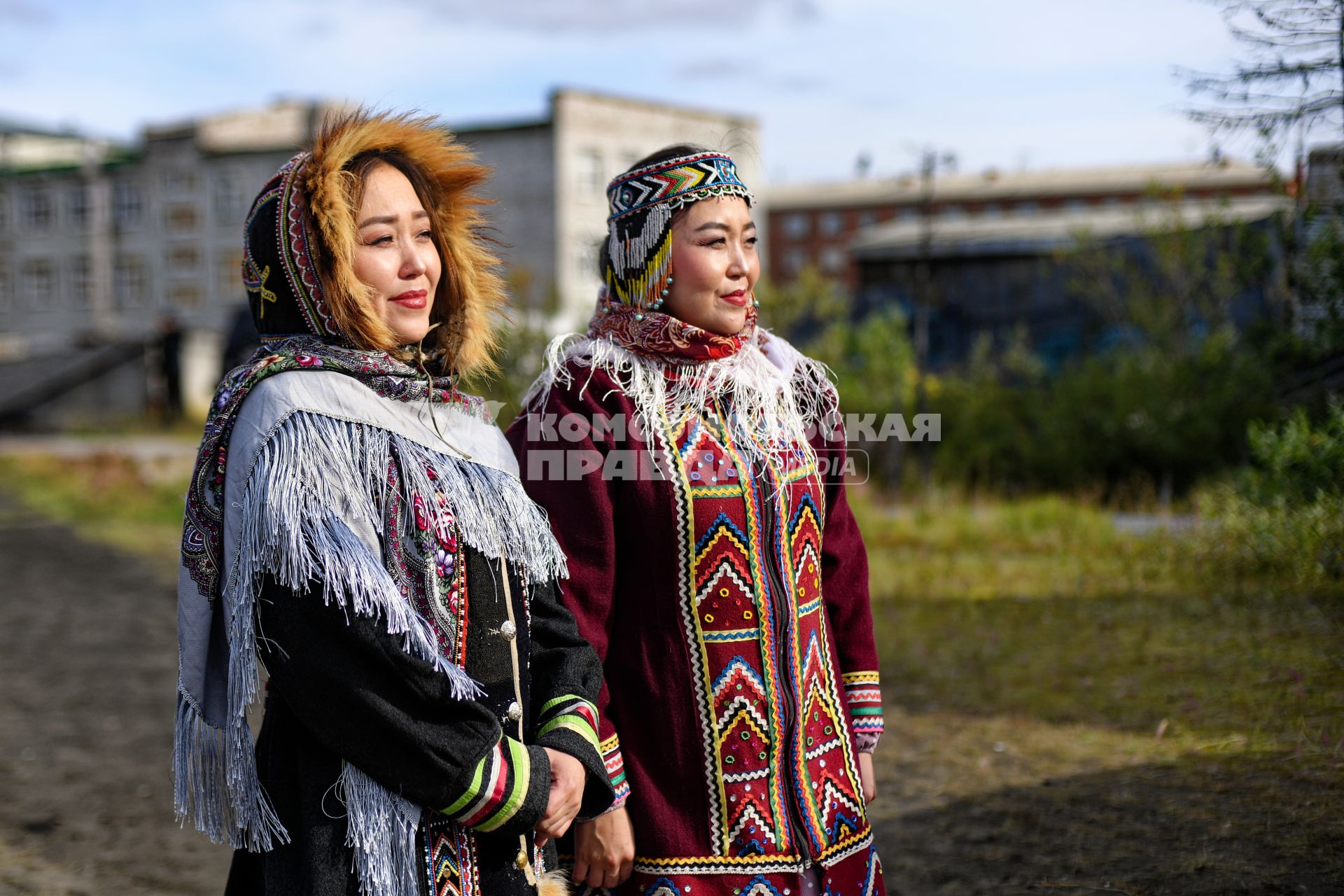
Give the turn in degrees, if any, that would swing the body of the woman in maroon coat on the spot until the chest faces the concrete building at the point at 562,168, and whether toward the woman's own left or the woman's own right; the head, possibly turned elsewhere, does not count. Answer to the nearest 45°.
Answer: approximately 135° to the woman's own left

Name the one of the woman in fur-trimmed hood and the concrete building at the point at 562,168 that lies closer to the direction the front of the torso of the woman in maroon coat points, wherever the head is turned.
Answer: the woman in fur-trimmed hood

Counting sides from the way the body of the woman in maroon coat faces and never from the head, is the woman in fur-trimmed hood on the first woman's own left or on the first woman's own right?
on the first woman's own right

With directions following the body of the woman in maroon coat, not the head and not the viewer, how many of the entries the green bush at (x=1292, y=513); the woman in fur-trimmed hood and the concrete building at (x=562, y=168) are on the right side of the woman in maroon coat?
1

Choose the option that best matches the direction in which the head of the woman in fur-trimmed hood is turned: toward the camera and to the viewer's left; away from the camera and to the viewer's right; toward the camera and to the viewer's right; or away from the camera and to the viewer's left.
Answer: toward the camera and to the viewer's right

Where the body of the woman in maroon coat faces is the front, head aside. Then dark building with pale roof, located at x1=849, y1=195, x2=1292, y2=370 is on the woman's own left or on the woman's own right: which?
on the woman's own left

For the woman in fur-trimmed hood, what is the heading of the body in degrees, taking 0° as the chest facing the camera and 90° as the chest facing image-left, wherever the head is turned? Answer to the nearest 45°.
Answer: approximately 315°

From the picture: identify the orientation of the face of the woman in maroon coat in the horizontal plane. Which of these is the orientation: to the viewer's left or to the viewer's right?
to the viewer's right

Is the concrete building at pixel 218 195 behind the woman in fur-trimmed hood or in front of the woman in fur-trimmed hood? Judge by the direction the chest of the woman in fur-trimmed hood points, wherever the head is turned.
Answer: behind

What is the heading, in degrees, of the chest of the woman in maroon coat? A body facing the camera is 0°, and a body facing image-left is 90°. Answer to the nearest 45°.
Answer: approximately 315°
